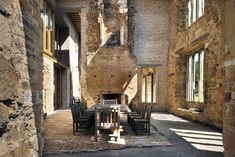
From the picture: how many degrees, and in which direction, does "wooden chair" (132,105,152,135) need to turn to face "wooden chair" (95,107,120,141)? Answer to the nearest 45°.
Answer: approximately 45° to its left

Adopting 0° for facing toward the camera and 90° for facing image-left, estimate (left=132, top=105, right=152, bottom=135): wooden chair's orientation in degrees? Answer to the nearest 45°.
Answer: approximately 90°

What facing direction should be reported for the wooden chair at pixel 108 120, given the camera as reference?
facing away from the viewer

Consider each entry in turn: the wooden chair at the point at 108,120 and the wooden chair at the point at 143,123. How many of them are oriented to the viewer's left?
1

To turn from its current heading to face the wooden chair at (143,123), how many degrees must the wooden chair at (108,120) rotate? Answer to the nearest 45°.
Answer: approximately 45° to its right
